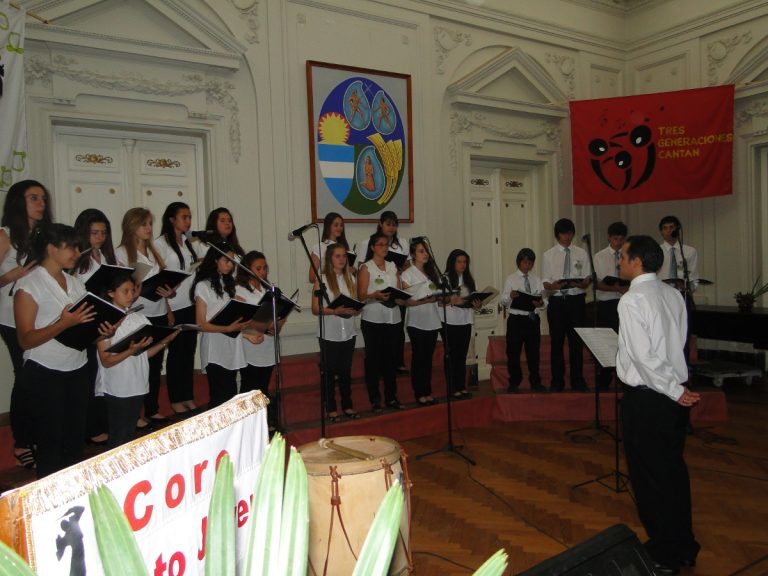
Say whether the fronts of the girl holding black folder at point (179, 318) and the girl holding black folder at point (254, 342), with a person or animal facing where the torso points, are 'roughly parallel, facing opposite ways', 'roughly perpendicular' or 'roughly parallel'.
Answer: roughly parallel

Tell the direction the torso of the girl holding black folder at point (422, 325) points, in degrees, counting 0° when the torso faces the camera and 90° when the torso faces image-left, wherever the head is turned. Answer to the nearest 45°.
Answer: approximately 315°

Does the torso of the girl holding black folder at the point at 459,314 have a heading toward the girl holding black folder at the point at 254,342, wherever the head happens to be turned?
no

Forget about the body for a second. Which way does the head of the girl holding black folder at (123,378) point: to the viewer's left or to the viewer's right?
to the viewer's right

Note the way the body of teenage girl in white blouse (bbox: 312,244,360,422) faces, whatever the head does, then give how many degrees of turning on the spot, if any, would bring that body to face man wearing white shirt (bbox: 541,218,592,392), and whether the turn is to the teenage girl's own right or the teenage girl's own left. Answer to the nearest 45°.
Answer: approximately 90° to the teenage girl's own left

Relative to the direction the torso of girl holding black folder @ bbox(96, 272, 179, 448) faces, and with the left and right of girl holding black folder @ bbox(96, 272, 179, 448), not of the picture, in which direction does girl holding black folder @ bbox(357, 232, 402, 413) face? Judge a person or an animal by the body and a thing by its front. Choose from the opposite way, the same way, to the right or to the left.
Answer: the same way

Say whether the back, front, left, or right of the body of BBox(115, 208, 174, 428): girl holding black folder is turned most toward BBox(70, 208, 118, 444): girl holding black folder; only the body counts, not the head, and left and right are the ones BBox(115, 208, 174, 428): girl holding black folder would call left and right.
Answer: right

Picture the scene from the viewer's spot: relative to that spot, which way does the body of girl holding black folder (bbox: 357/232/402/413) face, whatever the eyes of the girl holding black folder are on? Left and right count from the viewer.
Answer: facing the viewer and to the right of the viewer

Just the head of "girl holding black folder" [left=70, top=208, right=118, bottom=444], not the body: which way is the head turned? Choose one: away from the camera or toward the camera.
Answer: toward the camera

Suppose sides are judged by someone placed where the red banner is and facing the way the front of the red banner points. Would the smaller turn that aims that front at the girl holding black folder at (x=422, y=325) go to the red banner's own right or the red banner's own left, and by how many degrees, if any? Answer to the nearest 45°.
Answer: approximately 45° to the red banner's own right

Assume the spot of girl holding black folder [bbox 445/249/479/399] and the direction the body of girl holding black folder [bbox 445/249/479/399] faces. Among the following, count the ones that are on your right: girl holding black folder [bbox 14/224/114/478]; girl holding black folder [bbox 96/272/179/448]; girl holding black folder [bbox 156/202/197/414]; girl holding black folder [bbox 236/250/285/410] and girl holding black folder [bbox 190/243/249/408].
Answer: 5

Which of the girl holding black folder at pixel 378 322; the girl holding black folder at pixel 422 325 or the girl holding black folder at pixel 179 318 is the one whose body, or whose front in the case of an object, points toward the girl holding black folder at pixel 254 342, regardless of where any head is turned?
the girl holding black folder at pixel 179 318

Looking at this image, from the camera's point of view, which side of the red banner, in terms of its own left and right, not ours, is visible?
front

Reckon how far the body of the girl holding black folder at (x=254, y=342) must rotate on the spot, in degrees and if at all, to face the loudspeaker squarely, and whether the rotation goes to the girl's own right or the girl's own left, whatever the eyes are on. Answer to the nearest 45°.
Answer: approximately 45° to the girl's own right

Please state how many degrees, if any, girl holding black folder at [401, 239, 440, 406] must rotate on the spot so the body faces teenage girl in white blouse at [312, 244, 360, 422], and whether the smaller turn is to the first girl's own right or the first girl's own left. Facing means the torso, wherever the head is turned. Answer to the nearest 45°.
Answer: approximately 90° to the first girl's own right

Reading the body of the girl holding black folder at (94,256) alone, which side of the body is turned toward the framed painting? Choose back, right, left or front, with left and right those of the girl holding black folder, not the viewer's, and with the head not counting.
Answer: left

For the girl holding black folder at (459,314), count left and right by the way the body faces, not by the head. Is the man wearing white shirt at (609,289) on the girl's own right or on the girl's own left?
on the girl's own left
